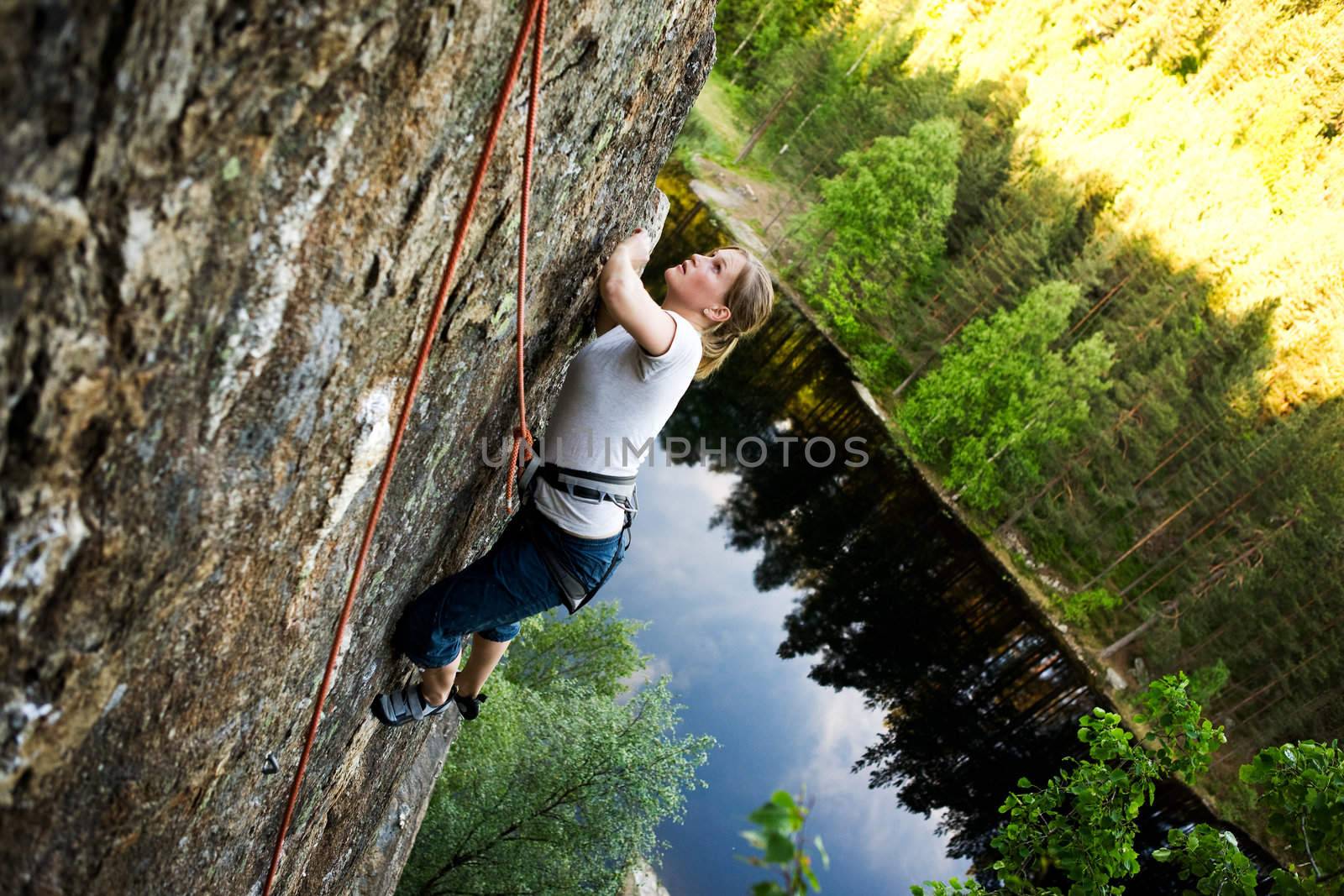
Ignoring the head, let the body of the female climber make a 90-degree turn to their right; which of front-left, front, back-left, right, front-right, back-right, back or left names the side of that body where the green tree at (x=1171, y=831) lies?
right

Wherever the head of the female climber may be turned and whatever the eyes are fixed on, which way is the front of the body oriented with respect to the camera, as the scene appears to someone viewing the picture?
to the viewer's left

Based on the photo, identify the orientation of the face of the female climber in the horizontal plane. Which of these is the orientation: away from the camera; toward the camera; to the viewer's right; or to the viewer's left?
to the viewer's left
